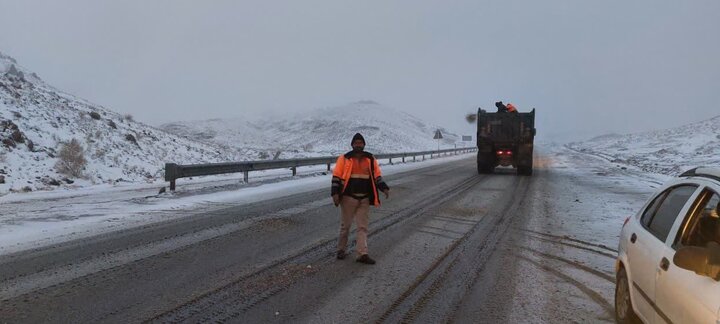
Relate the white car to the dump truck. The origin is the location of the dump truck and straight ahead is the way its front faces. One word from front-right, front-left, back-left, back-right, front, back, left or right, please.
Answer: back

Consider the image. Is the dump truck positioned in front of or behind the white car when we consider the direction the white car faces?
behind

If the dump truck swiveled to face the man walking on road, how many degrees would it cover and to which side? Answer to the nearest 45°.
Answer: approximately 180°

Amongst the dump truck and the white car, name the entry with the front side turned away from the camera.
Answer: the dump truck

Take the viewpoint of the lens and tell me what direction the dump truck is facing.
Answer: facing away from the viewer

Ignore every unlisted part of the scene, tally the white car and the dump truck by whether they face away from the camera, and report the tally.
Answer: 1

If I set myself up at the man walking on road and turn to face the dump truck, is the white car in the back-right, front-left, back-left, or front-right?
back-right

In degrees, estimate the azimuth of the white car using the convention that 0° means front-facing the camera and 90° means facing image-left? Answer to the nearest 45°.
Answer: approximately 315°
